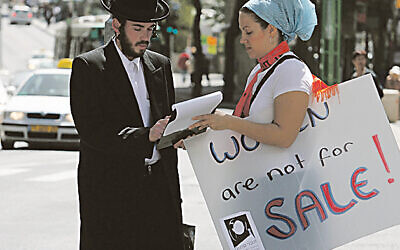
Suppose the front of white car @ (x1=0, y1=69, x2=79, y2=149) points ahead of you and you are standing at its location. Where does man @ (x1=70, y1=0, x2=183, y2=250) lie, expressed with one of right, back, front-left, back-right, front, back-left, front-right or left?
front

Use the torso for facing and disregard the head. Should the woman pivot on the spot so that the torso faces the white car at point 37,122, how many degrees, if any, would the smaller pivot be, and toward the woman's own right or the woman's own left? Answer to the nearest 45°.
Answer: approximately 90° to the woman's own right

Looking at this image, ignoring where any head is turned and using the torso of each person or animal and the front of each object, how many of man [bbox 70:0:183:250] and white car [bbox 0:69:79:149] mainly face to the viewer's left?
0

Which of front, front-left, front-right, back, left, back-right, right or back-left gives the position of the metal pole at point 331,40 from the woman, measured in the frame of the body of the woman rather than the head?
right

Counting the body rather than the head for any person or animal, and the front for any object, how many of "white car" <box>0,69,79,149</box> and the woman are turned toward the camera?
1

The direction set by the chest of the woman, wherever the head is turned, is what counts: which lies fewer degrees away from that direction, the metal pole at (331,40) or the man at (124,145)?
the man

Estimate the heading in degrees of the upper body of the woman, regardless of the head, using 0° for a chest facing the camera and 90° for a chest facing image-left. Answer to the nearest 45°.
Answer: approximately 90°

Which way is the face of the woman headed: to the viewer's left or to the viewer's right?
to the viewer's left

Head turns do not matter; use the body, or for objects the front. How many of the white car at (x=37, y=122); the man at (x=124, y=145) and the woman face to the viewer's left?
1

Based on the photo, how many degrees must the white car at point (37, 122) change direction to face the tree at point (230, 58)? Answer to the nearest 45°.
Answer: approximately 135° to its left

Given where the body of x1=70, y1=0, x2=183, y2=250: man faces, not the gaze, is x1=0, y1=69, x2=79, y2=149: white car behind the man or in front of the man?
behind

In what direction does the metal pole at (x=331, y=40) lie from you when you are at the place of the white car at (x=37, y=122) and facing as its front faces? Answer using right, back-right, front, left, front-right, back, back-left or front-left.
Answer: back-left

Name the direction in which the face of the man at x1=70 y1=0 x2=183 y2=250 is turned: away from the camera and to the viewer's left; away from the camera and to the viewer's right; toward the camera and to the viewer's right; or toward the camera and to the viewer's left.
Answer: toward the camera and to the viewer's right

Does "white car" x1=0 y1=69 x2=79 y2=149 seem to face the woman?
yes

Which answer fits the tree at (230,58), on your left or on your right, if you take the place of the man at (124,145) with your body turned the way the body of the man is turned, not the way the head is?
on your left
